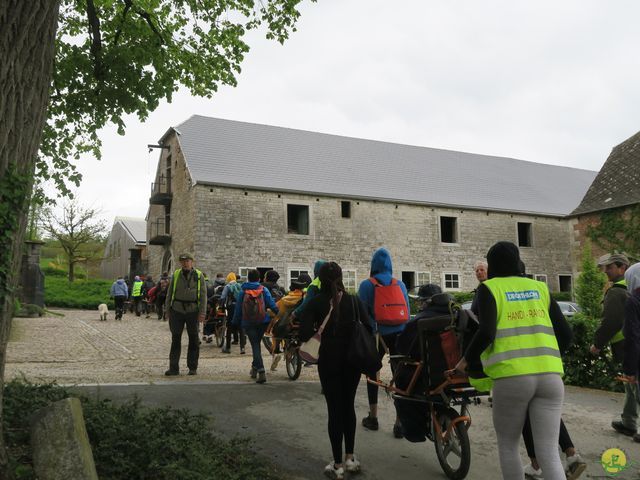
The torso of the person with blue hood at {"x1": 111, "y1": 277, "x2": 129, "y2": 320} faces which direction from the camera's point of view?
away from the camera

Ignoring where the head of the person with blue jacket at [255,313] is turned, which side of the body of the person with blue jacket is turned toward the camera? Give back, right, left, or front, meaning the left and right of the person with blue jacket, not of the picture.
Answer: back

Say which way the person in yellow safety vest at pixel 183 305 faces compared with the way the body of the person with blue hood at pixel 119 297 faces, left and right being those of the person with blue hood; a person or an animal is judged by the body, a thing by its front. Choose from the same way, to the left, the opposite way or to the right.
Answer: the opposite way

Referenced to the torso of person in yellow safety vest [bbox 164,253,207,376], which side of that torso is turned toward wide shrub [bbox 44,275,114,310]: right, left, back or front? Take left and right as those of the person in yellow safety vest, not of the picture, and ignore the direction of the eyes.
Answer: back

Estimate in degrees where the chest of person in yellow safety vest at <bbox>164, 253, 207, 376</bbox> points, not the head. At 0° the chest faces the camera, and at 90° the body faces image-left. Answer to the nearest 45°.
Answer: approximately 0°

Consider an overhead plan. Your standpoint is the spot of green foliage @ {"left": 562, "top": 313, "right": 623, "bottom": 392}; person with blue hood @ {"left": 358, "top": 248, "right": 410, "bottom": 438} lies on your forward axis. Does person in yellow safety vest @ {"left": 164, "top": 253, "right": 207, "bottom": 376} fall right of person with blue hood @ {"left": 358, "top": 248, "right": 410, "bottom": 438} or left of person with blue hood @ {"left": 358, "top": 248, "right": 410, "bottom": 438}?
right

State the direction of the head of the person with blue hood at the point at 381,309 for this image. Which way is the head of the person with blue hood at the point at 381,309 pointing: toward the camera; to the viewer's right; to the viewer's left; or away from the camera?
away from the camera

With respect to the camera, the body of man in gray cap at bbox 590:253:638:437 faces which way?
to the viewer's left

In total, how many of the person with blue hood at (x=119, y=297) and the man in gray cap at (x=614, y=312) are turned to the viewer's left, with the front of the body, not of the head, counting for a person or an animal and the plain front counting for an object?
1

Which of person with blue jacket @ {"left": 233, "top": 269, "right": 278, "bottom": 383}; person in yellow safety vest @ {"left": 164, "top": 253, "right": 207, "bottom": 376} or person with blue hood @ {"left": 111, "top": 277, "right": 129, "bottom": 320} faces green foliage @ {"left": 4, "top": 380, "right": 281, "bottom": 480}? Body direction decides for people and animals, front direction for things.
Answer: the person in yellow safety vest

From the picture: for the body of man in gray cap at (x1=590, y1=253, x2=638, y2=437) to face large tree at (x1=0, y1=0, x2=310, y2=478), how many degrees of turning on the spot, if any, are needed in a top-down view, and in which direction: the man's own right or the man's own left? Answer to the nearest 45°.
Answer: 0° — they already face it

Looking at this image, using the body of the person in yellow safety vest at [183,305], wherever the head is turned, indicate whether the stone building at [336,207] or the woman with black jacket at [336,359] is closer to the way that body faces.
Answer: the woman with black jacket

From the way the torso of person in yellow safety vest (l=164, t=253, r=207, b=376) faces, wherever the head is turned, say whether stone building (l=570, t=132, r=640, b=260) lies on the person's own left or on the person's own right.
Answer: on the person's own left

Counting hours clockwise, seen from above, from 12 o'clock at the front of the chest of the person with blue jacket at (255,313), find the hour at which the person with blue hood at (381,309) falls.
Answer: the person with blue hood at (381,309) is roughly at 5 o'clock from the person with blue jacket at (255,313).
